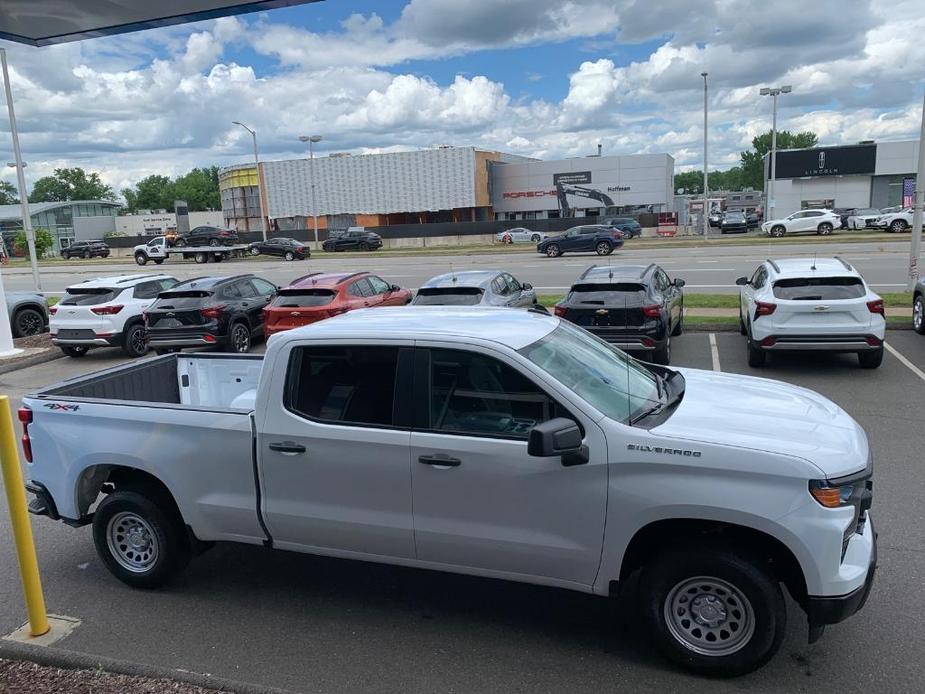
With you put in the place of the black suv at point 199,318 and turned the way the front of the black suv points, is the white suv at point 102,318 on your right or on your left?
on your left

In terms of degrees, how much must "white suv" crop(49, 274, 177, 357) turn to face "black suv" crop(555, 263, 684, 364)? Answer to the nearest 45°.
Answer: approximately 90° to its right

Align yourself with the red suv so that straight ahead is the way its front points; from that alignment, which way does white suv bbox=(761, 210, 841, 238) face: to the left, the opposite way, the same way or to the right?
to the left

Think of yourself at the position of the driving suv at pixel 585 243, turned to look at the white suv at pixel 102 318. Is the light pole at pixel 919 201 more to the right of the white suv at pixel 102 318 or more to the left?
left

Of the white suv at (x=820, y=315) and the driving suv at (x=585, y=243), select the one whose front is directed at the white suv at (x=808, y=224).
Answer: the white suv at (x=820, y=315)

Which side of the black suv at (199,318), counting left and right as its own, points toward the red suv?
right

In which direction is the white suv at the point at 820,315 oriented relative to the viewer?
away from the camera

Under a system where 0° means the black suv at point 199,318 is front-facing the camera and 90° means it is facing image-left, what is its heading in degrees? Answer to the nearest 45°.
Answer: approximately 225°

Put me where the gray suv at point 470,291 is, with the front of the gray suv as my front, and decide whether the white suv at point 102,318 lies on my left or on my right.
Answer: on my left

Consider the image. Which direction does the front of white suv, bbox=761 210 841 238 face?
to the viewer's left

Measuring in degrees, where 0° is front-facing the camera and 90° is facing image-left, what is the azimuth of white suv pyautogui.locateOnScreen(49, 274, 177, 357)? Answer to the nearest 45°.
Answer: approximately 225°

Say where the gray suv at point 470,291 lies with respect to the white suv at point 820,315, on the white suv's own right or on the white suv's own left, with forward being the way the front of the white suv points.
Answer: on the white suv's own left

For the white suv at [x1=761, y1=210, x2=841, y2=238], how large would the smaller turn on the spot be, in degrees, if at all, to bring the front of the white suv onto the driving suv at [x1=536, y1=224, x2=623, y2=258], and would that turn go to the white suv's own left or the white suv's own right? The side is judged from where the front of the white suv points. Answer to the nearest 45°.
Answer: approximately 45° to the white suv's own left

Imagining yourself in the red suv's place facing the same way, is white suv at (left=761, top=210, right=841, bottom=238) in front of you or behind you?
in front

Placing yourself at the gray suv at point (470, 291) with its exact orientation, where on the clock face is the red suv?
The red suv is roughly at 8 o'clock from the gray suv.

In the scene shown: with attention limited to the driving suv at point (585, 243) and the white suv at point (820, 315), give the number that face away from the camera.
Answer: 1
